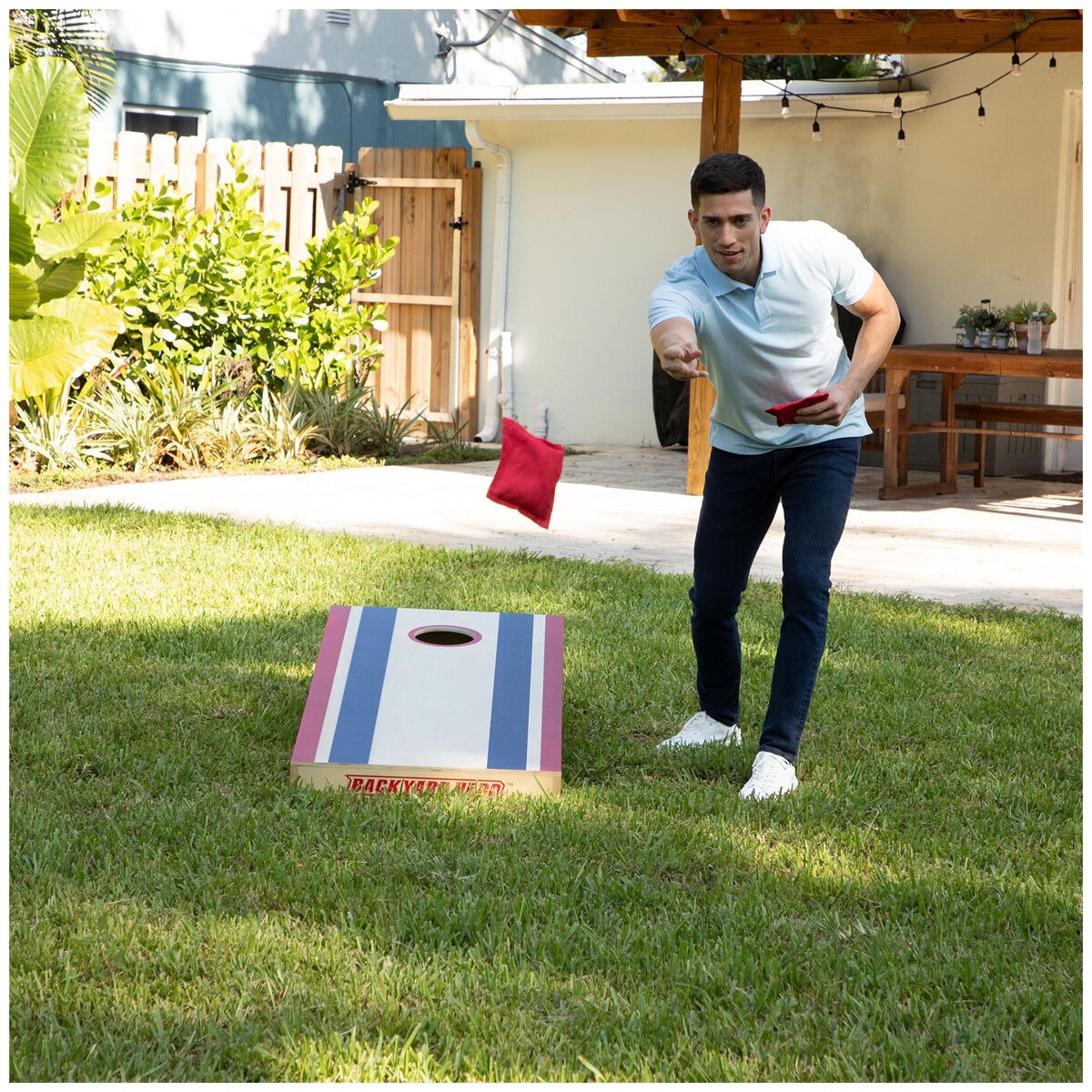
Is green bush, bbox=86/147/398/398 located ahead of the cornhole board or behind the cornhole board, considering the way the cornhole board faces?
behind

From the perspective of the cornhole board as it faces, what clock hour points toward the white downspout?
The white downspout is roughly at 6 o'clock from the cornhole board.

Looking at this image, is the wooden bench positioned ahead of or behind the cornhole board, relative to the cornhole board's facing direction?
behind

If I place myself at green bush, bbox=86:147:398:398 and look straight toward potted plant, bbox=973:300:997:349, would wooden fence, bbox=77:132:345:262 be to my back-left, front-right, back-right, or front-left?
back-left

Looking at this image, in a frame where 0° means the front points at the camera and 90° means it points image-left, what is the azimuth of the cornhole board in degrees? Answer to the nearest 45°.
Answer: approximately 0°
